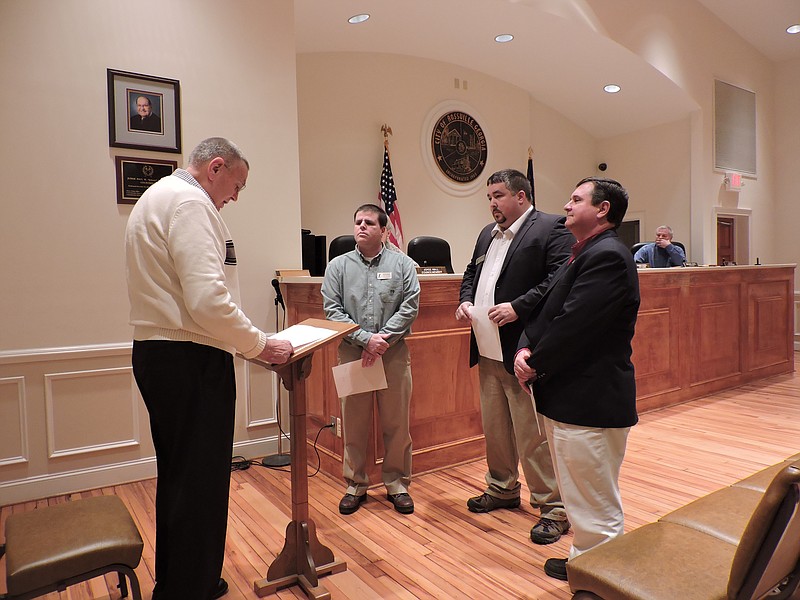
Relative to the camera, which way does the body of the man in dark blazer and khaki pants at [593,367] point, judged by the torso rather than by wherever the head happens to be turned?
to the viewer's left

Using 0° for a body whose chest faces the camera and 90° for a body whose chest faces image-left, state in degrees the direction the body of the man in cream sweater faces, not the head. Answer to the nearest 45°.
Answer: approximately 270°

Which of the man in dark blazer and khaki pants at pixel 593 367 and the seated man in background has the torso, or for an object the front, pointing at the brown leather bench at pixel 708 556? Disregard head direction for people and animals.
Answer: the seated man in background

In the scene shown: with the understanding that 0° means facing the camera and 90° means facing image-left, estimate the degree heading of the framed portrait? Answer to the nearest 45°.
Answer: approximately 315°

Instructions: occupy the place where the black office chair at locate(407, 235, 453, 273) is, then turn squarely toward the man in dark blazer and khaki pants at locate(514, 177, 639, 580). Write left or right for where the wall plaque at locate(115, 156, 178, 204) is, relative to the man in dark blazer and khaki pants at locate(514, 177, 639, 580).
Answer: right

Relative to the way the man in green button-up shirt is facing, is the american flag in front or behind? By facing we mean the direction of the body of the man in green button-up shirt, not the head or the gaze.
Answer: behind

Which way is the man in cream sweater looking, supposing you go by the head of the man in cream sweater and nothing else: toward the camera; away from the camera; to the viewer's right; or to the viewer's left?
to the viewer's right

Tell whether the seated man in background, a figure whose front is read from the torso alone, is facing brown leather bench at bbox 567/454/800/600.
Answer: yes

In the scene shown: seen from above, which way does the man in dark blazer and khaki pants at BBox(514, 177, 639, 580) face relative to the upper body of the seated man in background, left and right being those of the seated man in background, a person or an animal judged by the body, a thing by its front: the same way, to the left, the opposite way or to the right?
to the right
